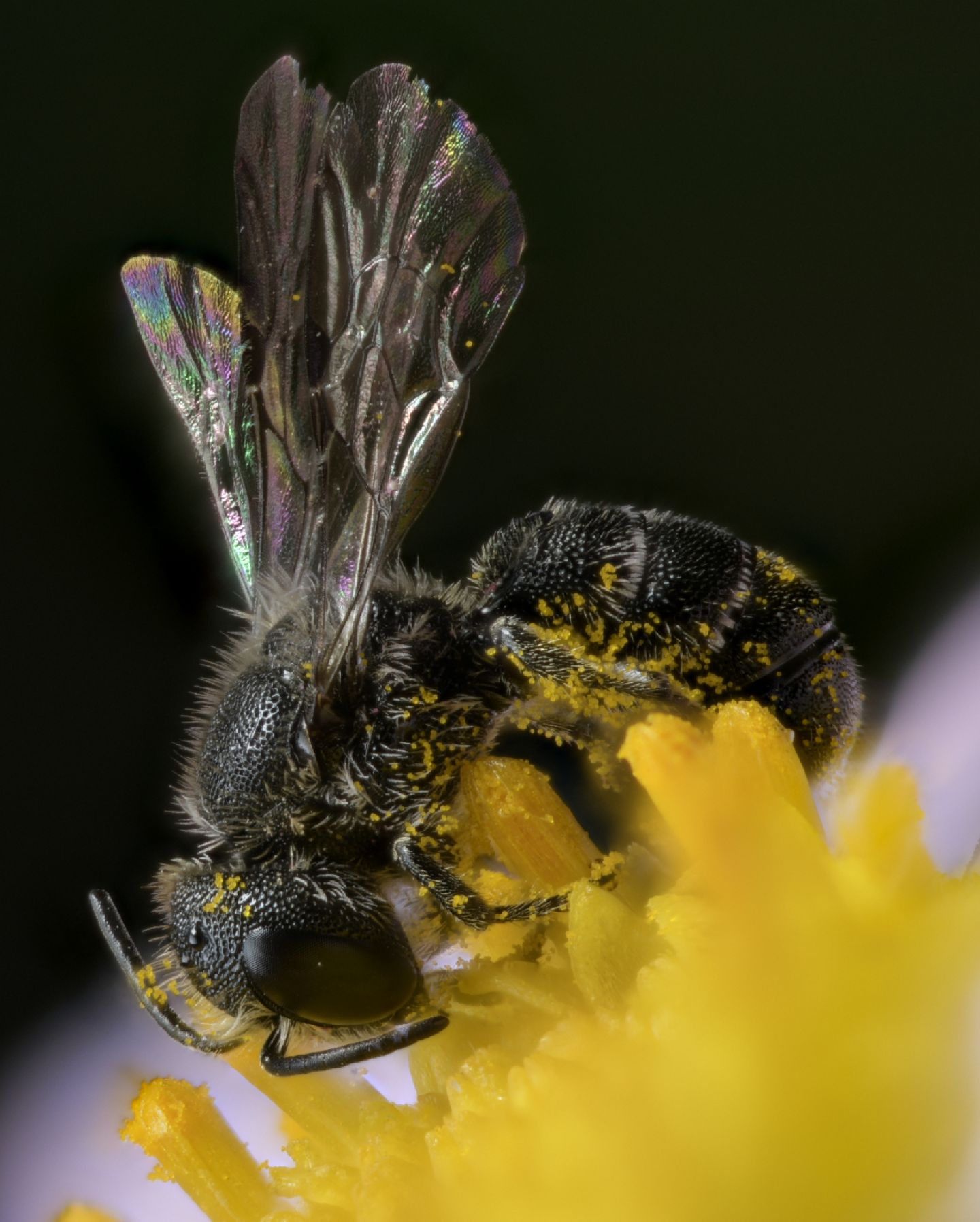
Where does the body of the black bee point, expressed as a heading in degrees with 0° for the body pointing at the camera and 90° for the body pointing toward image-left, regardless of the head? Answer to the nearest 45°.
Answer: approximately 90°
